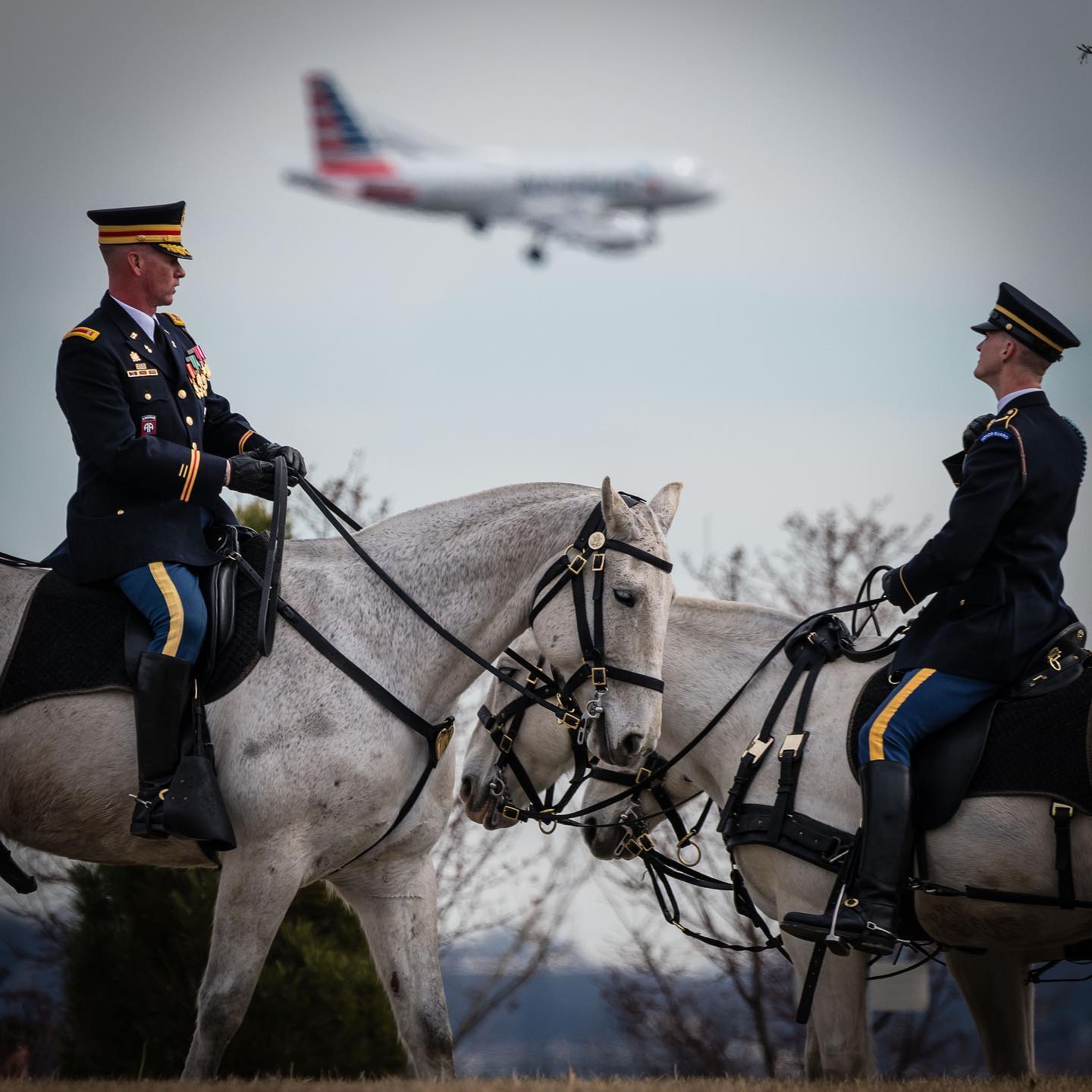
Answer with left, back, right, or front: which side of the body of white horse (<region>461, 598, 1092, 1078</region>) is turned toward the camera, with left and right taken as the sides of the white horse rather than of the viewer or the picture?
left

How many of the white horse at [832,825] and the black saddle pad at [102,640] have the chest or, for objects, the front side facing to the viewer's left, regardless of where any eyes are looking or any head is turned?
1

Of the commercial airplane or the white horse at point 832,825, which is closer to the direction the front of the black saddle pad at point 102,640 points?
the white horse

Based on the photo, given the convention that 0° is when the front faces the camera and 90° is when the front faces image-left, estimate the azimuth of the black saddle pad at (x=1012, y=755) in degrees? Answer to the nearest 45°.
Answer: approximately 90°

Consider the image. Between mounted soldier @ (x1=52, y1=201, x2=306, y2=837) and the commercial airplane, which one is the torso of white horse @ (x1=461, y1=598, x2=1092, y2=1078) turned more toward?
the mounted soldier

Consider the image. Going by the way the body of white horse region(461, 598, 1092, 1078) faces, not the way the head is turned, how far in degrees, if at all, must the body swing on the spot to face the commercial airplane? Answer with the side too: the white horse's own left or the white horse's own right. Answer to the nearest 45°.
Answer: approximately 90° to the white horse's own right

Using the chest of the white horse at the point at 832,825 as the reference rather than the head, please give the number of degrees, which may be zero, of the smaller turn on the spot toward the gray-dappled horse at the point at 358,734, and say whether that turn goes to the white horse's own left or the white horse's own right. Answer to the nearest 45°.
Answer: approximately 45° to the white horse's own left

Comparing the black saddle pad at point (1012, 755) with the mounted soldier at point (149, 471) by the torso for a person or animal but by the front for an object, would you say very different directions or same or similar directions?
very different directions

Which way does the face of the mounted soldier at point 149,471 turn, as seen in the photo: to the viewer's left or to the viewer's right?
to the viewer's right

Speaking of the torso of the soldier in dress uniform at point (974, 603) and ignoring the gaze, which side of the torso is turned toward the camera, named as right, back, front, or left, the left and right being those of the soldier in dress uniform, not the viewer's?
left

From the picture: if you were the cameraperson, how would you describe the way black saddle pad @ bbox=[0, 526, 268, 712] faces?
facing to the right of the viewer

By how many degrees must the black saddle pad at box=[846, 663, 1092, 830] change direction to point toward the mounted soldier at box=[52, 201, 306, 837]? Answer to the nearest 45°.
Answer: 0° — it already faces them

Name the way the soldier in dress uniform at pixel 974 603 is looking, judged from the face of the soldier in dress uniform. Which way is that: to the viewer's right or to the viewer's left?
to the viewer's left

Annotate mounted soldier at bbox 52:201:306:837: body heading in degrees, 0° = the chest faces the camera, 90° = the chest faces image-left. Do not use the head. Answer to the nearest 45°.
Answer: approximately 315°

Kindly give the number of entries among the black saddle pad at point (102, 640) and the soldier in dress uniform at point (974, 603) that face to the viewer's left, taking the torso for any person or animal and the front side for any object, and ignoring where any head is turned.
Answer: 1
